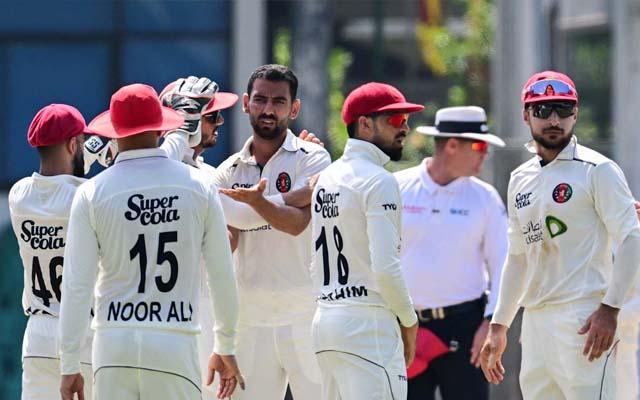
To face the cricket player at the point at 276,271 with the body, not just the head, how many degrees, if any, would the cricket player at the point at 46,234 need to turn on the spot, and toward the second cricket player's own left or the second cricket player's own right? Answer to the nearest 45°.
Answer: approximately 45° to the second cricket player's own right

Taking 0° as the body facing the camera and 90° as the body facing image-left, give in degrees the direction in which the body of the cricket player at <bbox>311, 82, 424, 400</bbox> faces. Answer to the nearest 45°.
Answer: approximately 225°

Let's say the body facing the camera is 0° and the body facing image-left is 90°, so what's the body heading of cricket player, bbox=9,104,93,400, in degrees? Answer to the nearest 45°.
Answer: approximately 225°

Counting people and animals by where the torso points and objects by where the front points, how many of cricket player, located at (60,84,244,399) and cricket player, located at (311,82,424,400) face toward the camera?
0

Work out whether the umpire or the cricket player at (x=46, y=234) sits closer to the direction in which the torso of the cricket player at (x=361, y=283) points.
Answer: the umpire

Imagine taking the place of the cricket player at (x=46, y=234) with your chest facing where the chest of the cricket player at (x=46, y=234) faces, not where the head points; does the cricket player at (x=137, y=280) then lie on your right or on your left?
on your right

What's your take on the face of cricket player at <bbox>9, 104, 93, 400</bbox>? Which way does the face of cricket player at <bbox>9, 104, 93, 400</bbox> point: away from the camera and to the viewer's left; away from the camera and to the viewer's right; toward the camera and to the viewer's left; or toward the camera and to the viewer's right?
away from the camera and to the viewer's right

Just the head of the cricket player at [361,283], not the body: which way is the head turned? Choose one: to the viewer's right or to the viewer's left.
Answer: to the viewer's right

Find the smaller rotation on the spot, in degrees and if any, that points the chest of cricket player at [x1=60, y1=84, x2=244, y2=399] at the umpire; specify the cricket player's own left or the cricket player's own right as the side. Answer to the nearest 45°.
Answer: approximately 45° to the cricket player's own right

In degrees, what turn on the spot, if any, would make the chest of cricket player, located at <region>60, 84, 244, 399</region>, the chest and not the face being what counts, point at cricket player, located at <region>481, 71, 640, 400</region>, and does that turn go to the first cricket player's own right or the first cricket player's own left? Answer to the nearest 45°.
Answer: approximately 90° to the first cricket player's own right

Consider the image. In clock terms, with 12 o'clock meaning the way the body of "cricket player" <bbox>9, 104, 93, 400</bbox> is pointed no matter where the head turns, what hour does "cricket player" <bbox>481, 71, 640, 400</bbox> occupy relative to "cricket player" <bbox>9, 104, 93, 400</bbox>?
"cricket player" <bbox>481, 71, 640, 400</bbox> is roughly at 2 o'clock from "cricket player" <bbox>9, 104, 93, 400</bbox>.

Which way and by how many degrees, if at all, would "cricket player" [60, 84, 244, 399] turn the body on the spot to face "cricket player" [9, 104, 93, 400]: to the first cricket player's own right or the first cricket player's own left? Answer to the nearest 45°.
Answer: approximately 45° to the first cricket player's own left

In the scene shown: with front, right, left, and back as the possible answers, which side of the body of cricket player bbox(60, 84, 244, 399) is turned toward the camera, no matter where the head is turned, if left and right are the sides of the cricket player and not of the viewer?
back
